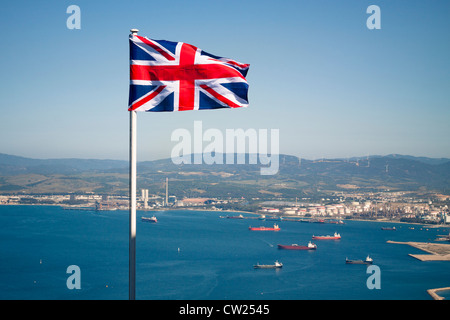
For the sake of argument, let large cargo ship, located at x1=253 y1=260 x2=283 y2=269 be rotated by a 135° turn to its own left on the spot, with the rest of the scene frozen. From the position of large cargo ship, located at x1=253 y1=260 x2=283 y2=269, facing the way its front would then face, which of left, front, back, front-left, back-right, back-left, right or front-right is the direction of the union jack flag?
front-right

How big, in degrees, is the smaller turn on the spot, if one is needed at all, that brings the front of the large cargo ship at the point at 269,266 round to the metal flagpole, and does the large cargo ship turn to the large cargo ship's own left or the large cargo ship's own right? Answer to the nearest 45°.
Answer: approximately 90° to the large cargo ship's own left

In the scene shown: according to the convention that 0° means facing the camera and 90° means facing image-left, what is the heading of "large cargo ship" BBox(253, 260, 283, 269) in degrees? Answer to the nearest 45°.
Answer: approximately 90°
